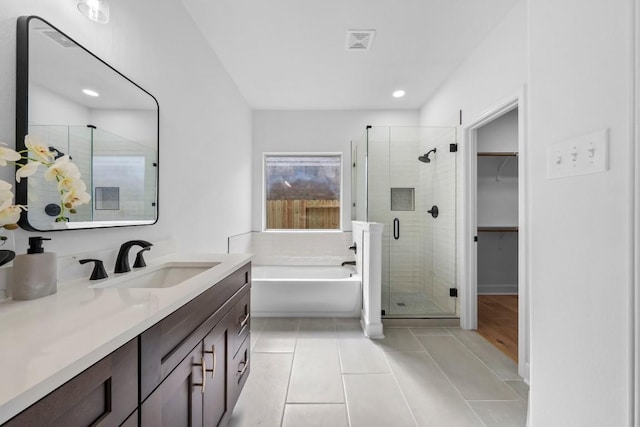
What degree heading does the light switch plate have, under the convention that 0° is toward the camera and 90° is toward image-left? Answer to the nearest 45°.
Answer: approximately 45°

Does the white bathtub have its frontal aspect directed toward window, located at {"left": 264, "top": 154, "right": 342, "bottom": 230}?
no

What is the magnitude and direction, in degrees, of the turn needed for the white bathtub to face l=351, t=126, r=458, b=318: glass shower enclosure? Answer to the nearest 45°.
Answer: approximately 90° to its left

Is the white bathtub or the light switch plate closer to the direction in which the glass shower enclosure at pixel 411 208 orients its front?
the light switch plate

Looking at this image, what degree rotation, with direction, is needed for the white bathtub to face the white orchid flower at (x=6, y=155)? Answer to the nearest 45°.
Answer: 0° — it already faces it

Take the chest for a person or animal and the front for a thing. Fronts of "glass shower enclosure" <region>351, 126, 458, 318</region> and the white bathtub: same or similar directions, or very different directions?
same or similar directions

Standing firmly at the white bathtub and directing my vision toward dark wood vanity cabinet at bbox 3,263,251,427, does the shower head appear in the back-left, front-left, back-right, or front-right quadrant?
back-left

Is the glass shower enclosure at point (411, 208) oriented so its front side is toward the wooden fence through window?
no

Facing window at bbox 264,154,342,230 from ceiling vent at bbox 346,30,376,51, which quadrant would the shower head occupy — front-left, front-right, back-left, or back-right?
front-right

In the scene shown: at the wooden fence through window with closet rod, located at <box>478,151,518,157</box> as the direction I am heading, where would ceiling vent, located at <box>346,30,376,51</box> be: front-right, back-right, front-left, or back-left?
front-right

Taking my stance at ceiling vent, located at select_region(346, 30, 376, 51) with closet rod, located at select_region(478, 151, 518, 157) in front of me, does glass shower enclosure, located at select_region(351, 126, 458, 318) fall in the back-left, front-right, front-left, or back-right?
front-left

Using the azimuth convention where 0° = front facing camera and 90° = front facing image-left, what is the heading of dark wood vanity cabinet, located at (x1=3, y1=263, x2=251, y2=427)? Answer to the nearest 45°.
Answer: approximately 315°

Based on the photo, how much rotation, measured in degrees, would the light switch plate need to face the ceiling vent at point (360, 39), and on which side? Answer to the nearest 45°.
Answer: approximately 90° to its right

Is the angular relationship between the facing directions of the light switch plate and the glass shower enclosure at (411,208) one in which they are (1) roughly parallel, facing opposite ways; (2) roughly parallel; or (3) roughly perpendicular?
roughly perpendicular

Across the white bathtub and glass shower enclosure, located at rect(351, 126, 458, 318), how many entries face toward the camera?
2

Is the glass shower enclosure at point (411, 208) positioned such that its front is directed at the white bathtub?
no

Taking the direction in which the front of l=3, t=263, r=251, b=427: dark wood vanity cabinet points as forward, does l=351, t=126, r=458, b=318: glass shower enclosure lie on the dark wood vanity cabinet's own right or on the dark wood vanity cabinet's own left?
on the dark wood vanity cabinet's own left

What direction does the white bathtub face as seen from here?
toward the camera
